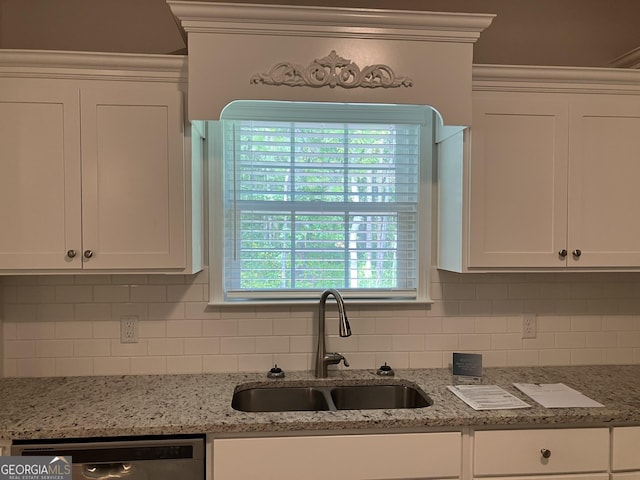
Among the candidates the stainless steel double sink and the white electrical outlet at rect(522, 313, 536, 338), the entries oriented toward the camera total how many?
2

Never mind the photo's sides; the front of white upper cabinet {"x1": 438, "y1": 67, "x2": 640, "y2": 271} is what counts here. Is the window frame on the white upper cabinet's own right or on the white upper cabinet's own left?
on the white upper cabinet's own right

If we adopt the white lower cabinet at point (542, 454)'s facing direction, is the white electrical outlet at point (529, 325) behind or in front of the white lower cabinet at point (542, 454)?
behind

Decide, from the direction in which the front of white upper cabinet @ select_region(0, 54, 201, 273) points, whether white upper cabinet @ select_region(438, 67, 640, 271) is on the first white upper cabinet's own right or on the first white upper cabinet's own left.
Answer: on the first white upper cabinet's own left

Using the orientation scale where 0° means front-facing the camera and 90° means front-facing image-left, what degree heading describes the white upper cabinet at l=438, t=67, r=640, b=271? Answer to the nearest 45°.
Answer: approximately 0°

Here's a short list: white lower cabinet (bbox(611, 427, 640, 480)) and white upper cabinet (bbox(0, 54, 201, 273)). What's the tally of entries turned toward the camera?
2

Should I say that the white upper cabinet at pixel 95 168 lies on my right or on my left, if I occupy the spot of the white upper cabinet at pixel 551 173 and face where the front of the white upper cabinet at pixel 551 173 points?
on my right

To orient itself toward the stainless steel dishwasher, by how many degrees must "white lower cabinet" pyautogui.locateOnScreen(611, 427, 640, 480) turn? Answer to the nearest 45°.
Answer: approximately 45° to its right
